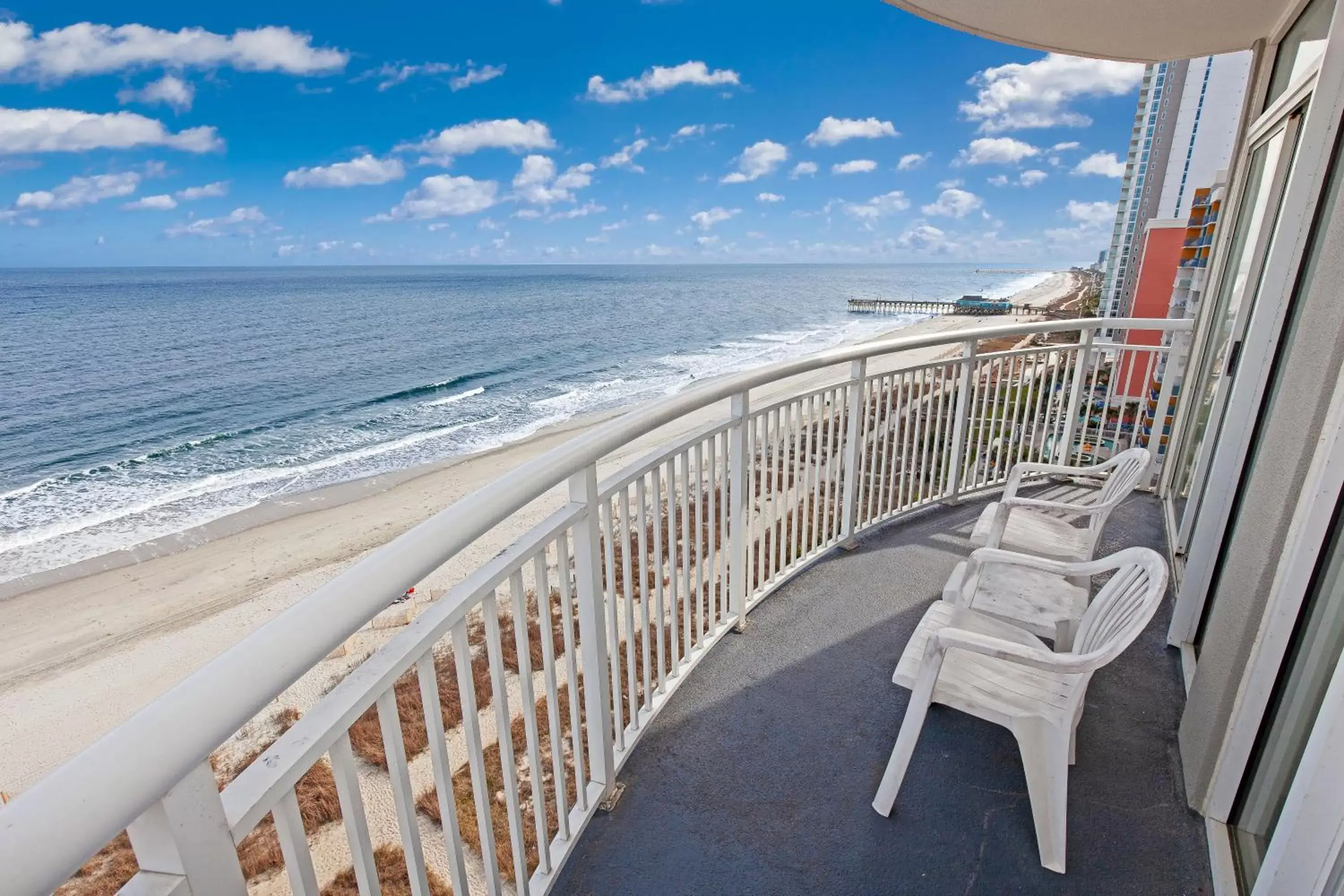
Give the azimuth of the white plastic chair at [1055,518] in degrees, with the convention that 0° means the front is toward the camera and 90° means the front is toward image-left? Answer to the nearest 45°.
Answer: approximately 90°

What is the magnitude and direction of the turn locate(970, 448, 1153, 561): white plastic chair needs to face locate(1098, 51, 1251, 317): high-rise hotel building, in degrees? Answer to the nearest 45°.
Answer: approximately 90° to its right

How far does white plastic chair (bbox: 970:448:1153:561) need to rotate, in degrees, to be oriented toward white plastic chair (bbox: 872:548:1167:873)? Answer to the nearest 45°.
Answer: approximately 90° to its left
